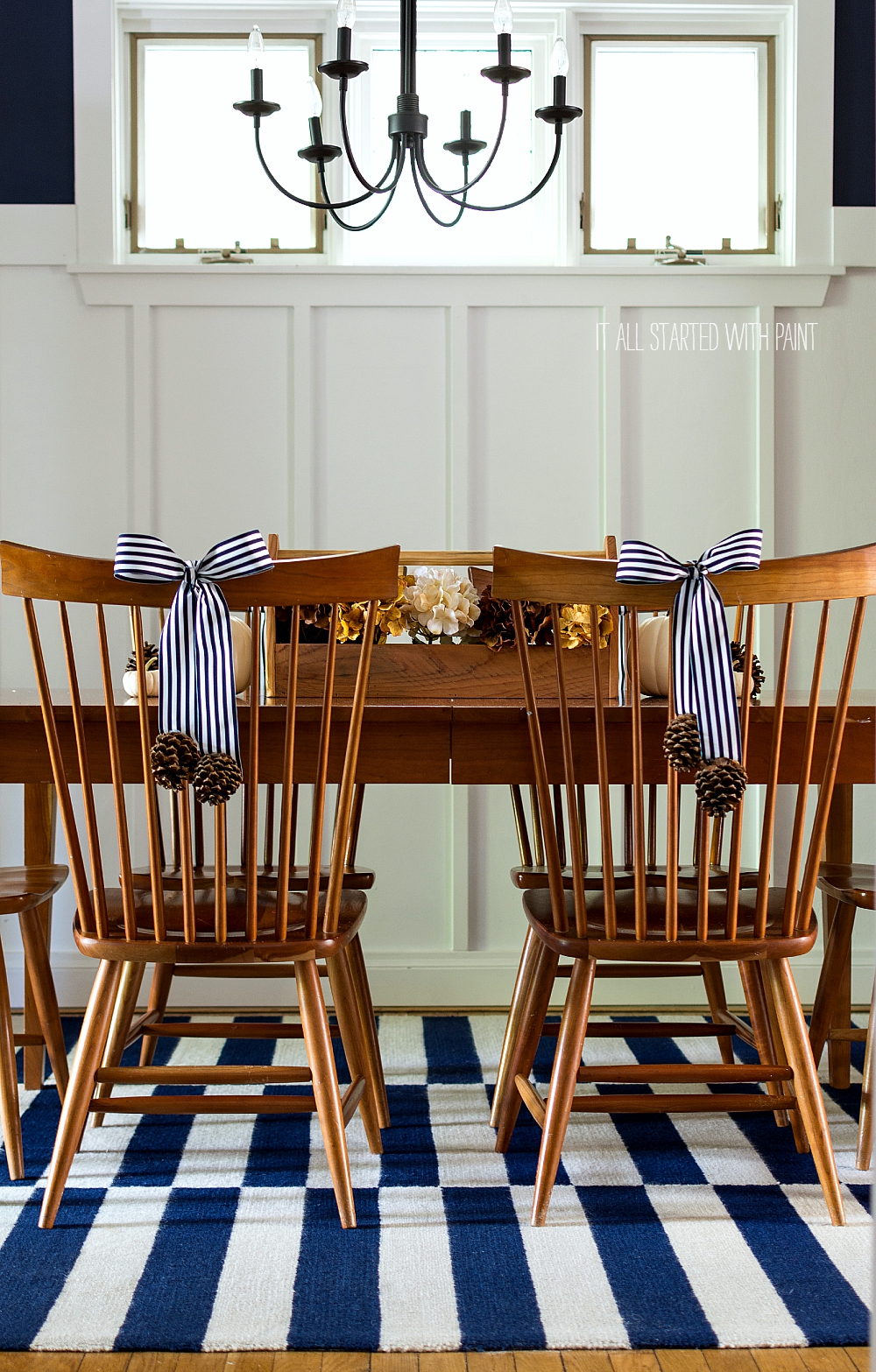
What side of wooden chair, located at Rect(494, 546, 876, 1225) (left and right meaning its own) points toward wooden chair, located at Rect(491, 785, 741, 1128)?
front

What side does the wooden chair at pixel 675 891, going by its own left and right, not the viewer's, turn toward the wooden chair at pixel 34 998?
left

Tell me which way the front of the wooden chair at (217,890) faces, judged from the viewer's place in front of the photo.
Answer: facing away from the viewer

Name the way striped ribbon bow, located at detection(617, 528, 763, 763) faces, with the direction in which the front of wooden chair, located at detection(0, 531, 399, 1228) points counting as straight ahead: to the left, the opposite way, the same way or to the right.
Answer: the opposite way

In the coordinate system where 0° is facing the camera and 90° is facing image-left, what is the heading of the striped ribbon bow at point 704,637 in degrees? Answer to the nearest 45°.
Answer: approximately 0°

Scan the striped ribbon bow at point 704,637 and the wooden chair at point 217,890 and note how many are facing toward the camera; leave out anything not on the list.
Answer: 1

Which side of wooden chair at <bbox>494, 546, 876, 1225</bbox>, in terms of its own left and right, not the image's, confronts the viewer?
back

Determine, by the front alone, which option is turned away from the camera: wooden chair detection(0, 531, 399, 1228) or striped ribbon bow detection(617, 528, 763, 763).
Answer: the wooden chair
